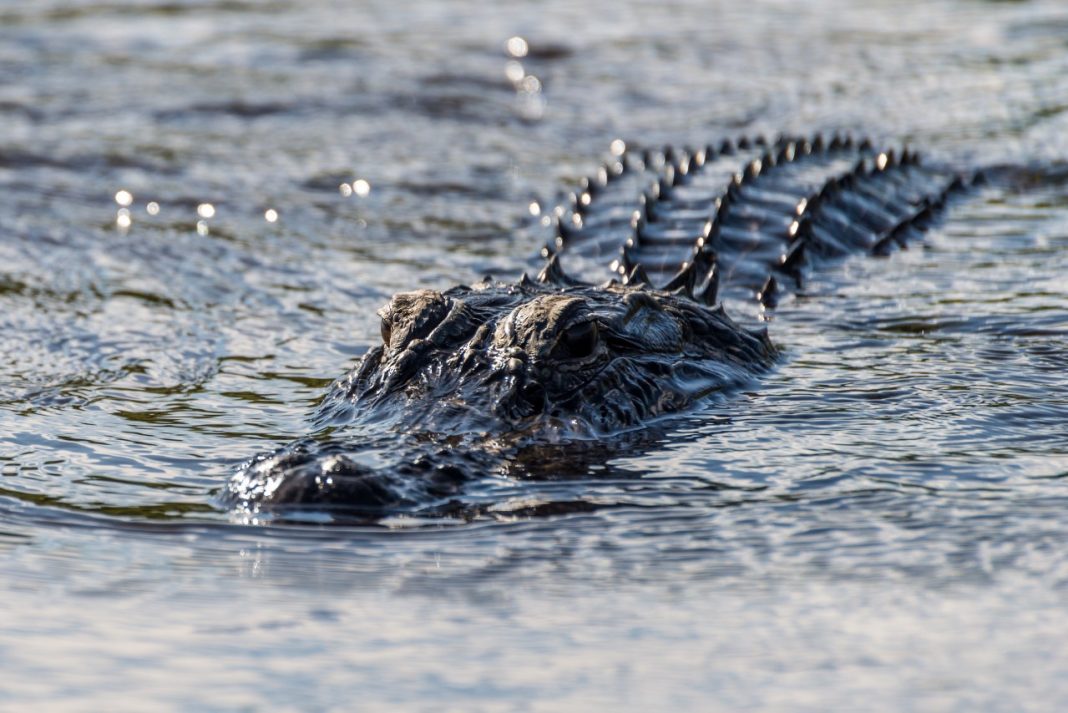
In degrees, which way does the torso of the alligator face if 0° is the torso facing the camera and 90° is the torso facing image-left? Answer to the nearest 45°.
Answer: approximately 45°
